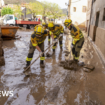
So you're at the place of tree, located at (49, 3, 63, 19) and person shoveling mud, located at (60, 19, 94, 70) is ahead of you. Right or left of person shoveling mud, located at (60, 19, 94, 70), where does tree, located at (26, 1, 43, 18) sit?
right

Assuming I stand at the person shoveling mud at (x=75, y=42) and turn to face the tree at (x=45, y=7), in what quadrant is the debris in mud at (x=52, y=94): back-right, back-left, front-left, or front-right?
back-left

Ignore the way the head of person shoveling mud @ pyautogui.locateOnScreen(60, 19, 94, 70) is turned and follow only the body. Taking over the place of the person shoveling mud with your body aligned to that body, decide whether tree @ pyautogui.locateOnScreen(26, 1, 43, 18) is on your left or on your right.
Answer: on your right

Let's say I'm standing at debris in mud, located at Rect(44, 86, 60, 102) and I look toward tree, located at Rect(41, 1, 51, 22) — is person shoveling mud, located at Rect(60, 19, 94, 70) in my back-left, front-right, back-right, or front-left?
front-right

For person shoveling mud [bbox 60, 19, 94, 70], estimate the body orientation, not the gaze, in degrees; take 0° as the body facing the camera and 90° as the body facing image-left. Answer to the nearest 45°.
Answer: approximately 90°

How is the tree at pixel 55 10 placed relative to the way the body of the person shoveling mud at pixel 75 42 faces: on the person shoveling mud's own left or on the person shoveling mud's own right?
on the person shoveling mud's own right

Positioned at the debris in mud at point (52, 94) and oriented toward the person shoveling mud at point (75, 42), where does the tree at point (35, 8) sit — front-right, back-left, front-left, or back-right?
front-left

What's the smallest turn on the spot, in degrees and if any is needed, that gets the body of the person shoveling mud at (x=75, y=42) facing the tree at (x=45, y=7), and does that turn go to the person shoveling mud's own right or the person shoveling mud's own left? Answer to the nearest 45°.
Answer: approximately 90° to the person shoveling mud's own right
